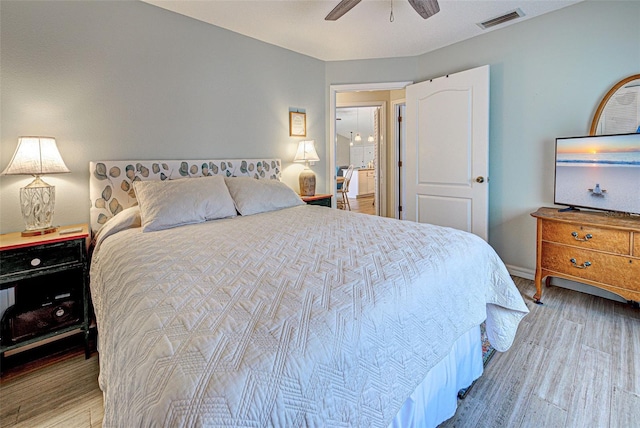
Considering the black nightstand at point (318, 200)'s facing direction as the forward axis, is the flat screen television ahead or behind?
ahead

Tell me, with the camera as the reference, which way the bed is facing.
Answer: facing the viewer and to the right of the viewer

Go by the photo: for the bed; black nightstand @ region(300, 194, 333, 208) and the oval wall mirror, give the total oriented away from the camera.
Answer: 0

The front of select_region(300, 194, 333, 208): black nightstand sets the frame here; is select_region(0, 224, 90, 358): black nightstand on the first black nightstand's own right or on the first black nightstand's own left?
on the first black nightstand's own right

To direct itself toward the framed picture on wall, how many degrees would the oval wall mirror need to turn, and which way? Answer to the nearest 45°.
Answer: approximately 90° to its right

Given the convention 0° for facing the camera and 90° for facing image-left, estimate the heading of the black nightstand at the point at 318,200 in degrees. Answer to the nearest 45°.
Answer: approximately 315°

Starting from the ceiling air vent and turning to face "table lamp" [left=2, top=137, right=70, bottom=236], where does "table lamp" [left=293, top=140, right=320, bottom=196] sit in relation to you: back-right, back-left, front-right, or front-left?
front-right
